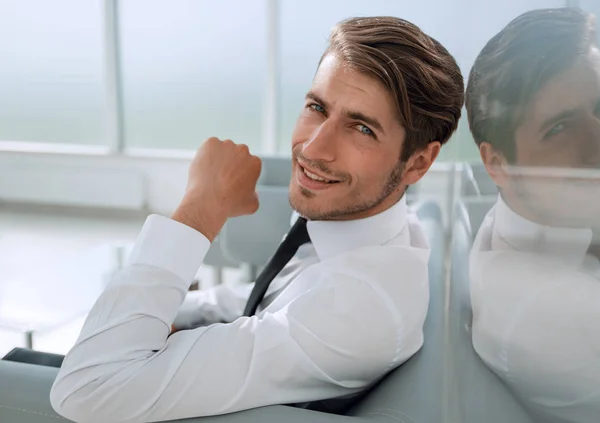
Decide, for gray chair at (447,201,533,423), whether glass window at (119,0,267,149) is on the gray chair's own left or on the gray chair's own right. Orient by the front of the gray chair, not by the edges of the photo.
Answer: on the gray chair's own left

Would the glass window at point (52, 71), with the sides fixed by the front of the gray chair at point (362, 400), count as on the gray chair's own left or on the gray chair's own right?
on the gray chair's own right

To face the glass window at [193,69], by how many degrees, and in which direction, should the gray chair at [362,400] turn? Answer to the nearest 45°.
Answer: approximately 90° to its right

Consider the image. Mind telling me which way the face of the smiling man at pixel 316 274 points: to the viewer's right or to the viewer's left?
to the viewer's left

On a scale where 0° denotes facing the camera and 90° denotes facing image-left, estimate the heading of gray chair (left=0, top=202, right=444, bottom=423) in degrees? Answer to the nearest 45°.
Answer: approximately 90°
